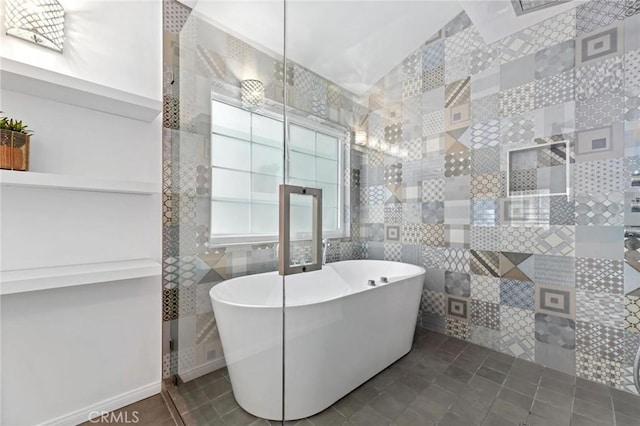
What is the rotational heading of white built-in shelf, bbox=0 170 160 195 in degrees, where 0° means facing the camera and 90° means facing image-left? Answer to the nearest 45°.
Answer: approximately 315°

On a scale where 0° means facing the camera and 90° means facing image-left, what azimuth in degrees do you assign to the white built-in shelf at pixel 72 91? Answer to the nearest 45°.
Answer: approximately 315°
